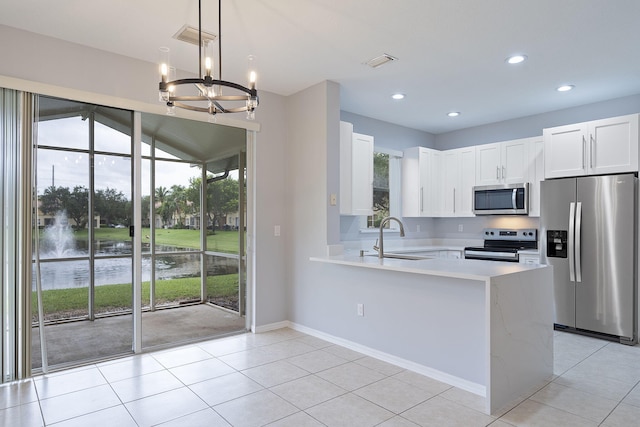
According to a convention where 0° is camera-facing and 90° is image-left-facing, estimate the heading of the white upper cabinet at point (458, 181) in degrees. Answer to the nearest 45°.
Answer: approximately 45°

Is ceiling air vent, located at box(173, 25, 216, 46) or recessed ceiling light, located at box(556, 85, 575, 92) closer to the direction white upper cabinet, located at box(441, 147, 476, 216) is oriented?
the ceiling air vent

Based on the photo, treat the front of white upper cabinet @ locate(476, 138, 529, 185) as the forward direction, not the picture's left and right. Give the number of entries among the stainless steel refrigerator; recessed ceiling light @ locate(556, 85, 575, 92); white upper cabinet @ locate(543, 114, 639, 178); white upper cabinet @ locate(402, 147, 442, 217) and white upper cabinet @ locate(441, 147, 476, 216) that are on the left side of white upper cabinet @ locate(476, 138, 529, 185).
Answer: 3

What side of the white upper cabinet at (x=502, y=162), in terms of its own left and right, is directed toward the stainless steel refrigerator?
left

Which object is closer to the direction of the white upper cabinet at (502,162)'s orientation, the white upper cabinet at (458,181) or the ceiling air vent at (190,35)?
the ceiling air vent

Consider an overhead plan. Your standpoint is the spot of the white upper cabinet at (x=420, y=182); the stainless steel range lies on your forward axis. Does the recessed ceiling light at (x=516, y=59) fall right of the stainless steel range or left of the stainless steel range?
right

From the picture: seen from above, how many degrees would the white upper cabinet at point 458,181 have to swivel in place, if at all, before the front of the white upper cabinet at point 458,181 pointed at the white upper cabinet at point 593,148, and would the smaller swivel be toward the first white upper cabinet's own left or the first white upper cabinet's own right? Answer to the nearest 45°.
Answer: approximately 90° to the first white upper cabinet's own left

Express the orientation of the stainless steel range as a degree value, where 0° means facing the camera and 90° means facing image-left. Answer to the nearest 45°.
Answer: approximately 45°
